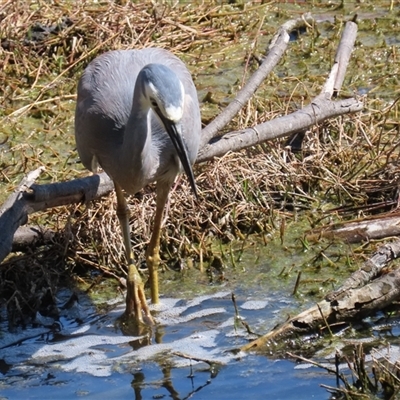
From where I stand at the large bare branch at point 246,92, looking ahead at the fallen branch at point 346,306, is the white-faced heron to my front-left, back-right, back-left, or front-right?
front-right

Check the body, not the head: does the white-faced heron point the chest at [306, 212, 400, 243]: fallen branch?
no

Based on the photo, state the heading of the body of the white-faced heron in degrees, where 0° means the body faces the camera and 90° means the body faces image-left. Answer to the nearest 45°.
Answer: approximately 0°

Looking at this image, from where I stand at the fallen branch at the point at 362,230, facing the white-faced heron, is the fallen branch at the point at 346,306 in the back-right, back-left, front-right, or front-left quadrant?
front-left

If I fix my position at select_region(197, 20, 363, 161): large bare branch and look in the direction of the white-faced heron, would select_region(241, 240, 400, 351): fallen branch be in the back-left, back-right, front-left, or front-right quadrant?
front-left

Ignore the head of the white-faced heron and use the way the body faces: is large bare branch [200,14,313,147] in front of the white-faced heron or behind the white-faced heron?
behind

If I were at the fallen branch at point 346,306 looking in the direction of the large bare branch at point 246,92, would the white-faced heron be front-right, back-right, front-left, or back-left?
front-left

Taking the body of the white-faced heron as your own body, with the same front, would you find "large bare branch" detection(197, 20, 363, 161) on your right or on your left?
on your left

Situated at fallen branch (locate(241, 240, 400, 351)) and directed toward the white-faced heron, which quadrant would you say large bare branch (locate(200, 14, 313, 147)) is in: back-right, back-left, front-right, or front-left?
front-right
